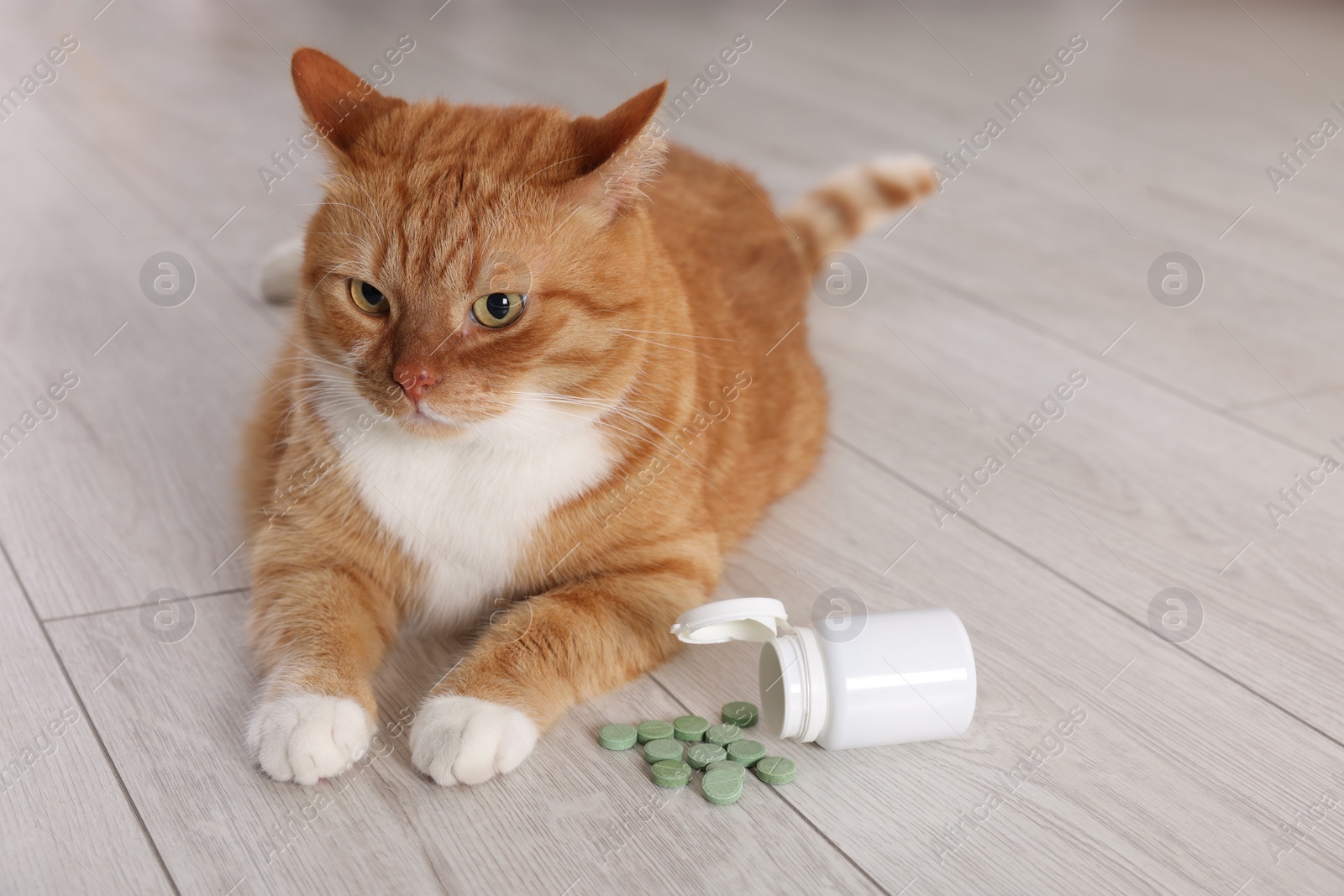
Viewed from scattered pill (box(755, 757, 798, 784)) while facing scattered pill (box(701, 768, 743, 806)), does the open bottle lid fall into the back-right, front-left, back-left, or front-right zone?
back-right

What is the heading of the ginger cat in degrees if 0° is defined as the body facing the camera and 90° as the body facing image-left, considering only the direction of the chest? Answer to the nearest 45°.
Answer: approximately 45°
